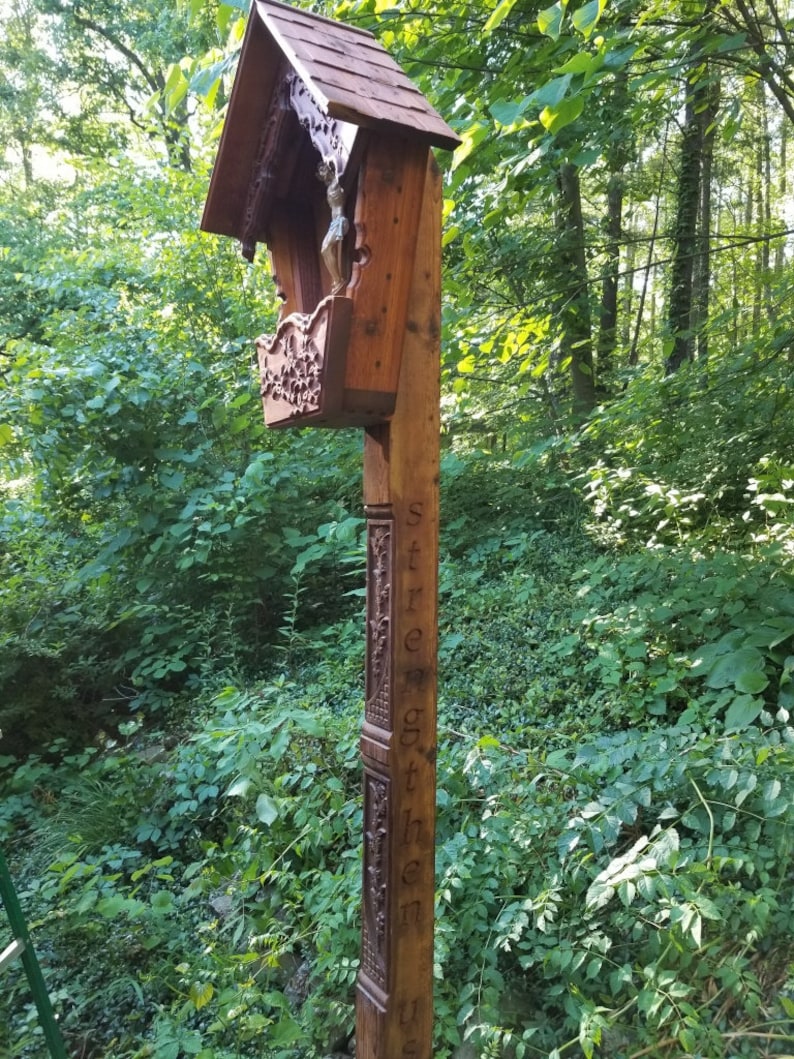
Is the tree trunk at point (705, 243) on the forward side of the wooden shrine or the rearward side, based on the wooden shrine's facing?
on the rearward side

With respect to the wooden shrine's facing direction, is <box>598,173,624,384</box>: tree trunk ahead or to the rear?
to the rear

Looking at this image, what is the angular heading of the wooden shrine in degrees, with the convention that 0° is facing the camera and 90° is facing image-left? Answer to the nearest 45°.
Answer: approximately 45°

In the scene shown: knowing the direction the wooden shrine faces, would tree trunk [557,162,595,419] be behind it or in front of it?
behind

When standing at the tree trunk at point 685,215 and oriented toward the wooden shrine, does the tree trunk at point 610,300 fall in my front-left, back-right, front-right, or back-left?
back-right

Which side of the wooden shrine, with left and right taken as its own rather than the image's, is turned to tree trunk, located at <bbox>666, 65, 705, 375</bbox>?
back
